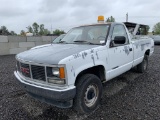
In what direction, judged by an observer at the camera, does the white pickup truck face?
facing the viewer and to the left of the viewer
